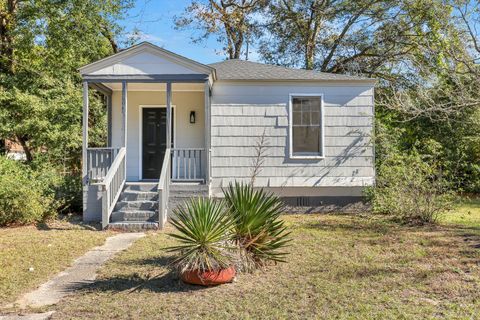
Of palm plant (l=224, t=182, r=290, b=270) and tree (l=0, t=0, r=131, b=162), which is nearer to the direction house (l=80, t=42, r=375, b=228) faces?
the palm plant

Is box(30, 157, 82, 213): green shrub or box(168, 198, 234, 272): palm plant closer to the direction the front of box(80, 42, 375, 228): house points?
the palm plant

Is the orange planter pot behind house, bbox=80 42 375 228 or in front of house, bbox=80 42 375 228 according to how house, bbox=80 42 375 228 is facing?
in front

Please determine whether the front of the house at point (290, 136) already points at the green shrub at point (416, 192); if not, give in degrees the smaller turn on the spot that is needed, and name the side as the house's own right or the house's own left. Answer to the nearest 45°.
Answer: approximately 45° to the house's own left

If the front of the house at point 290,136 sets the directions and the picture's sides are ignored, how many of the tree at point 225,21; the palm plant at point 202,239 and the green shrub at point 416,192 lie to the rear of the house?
1

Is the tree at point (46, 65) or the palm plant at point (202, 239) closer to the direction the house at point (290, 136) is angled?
the palm plant

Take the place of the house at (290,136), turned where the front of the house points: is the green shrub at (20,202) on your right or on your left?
on your right

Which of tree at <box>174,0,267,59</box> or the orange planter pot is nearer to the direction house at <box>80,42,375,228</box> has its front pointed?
the orange planter pot

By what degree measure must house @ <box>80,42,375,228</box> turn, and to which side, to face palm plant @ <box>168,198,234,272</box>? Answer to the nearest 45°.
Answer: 0° — it already faces it

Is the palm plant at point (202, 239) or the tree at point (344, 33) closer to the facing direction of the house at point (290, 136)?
the palm plant

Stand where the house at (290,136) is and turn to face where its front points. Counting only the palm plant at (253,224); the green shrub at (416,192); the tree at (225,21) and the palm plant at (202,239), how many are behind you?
1

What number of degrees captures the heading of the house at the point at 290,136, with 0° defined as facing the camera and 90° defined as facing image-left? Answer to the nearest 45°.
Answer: approximately 0°

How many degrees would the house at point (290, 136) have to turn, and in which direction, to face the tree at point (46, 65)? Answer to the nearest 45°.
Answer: approximately 135° to its right

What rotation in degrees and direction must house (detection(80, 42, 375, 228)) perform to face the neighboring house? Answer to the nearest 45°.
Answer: approximately 135° to its right

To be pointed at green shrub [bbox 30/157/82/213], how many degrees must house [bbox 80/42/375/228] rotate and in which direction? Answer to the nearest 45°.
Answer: approximately 90° to its right

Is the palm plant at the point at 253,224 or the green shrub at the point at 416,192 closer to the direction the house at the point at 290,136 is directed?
the palm plant
